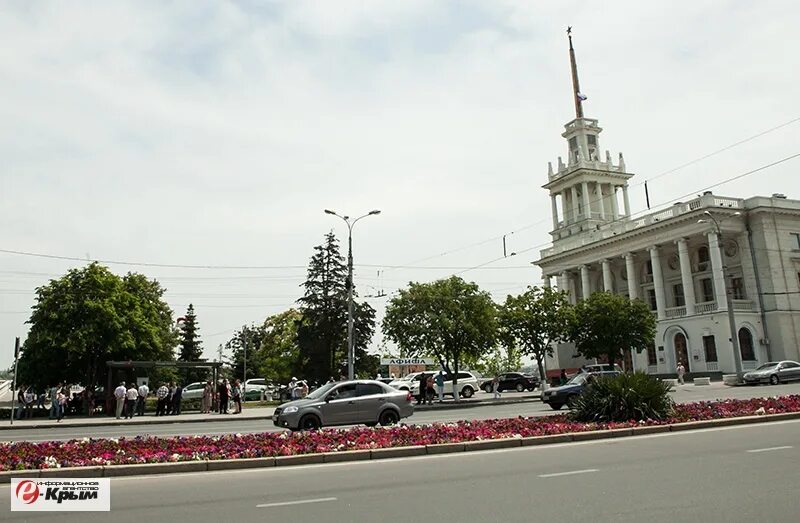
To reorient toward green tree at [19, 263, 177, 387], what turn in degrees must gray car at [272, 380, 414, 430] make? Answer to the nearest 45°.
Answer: approximately 45° to its right

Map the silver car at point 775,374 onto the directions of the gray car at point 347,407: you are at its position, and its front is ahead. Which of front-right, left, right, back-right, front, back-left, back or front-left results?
back-right

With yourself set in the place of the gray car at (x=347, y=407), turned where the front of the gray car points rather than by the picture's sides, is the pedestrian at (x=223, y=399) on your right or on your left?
on your right

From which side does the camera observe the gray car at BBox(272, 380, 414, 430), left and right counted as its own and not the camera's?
left

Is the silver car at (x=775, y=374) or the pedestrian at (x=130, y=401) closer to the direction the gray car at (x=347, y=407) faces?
the pedestrian

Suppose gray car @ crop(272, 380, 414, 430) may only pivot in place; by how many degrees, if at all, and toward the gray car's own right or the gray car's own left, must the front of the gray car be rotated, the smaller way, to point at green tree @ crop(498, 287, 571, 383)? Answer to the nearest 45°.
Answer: approximately 135° to the gray car's own right

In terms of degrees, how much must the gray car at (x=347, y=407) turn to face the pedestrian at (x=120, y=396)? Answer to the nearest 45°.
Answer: approximately 45° to its right

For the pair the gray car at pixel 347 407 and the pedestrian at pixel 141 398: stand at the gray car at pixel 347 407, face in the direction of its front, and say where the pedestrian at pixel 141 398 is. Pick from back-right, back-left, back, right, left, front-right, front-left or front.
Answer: front-right

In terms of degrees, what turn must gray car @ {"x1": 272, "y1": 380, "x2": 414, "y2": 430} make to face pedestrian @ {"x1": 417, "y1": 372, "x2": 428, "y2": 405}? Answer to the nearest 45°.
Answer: approximately 90° to its right

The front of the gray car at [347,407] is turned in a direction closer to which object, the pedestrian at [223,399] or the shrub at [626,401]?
the pedestrian

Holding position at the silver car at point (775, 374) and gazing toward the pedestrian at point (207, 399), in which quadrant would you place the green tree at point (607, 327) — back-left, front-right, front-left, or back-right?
front-right

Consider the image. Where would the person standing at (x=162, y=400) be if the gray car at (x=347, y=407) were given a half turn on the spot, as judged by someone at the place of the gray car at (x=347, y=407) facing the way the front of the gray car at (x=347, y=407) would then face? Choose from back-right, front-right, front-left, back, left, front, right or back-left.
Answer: back-left

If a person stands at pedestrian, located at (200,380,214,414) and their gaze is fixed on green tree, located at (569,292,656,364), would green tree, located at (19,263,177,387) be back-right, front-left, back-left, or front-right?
back-left

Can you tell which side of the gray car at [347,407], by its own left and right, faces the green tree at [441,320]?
right

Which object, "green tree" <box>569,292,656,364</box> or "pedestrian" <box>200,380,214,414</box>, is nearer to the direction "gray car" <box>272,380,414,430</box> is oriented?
the pedestrian
